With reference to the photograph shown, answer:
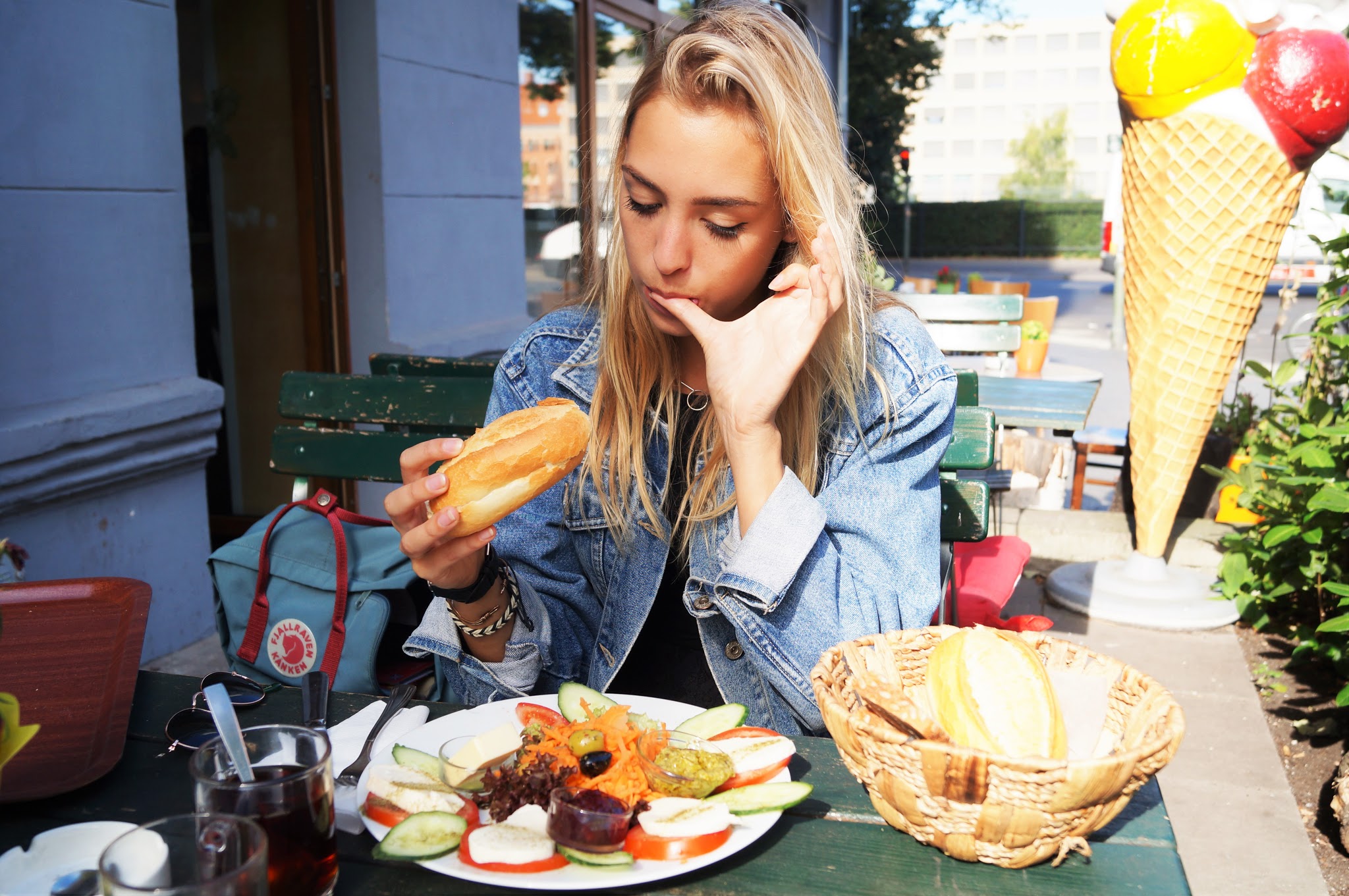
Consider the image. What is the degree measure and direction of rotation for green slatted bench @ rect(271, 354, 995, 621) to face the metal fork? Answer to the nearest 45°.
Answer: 0° — it already faces it

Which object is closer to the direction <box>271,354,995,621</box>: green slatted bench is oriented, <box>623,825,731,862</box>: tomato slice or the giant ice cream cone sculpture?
the tomato slice

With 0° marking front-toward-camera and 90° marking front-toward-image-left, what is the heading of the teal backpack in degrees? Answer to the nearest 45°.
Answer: approximately 45°

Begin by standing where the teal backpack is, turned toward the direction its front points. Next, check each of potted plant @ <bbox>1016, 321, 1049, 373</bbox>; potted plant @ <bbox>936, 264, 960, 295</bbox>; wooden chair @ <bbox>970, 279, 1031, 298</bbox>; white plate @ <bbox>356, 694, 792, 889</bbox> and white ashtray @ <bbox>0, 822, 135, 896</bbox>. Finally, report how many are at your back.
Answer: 3

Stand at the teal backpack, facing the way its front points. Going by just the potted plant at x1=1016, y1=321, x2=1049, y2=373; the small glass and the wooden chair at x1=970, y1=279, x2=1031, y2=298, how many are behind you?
2

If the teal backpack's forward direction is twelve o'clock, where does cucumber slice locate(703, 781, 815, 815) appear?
The cucumber slice is roughly at 10 o'clock from the teal backpack.

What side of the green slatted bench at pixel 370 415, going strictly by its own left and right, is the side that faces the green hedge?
back

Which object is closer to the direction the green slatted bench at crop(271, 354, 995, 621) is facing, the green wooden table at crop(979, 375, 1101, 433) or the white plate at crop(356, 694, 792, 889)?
the white plate
